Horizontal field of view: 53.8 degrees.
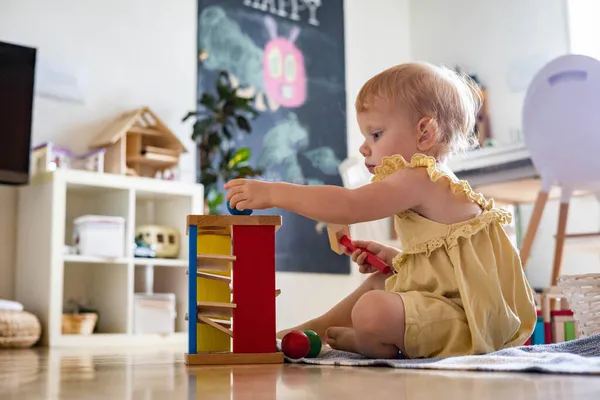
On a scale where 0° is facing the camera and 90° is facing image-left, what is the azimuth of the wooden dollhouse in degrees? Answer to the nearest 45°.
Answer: approximately 315°

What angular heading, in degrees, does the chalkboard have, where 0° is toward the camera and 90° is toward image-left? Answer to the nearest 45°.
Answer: approximately 0°

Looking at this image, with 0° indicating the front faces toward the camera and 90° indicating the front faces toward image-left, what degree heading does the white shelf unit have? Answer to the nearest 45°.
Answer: approximately 315°

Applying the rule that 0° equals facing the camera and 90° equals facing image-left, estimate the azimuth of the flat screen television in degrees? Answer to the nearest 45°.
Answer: approximately 315°
